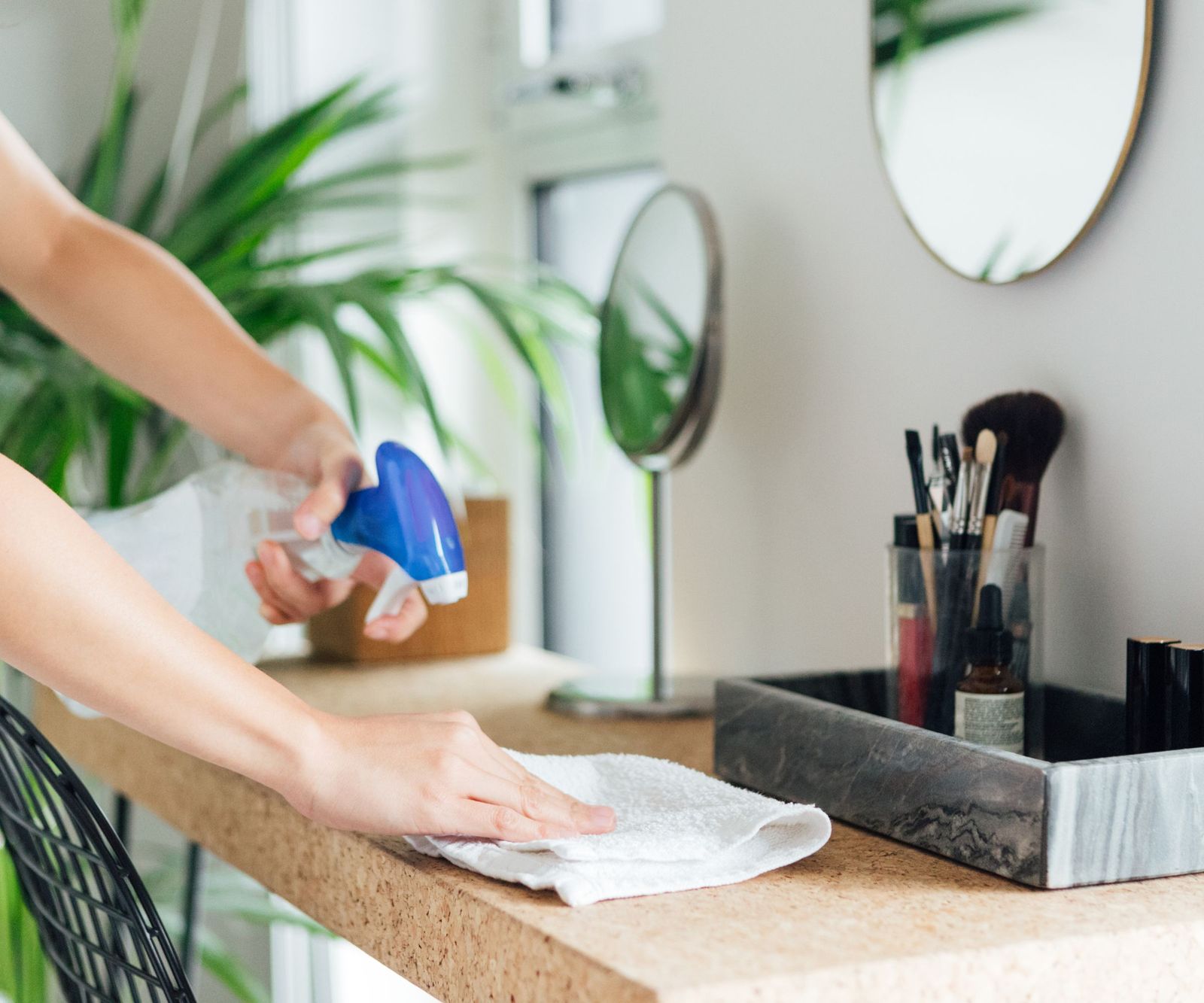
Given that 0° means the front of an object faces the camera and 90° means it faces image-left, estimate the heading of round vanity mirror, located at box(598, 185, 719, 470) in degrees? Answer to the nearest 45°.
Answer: approximately 45°
